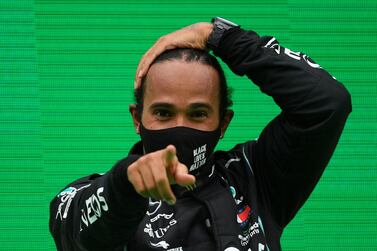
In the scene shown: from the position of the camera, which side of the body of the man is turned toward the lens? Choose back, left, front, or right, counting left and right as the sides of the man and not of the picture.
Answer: front
